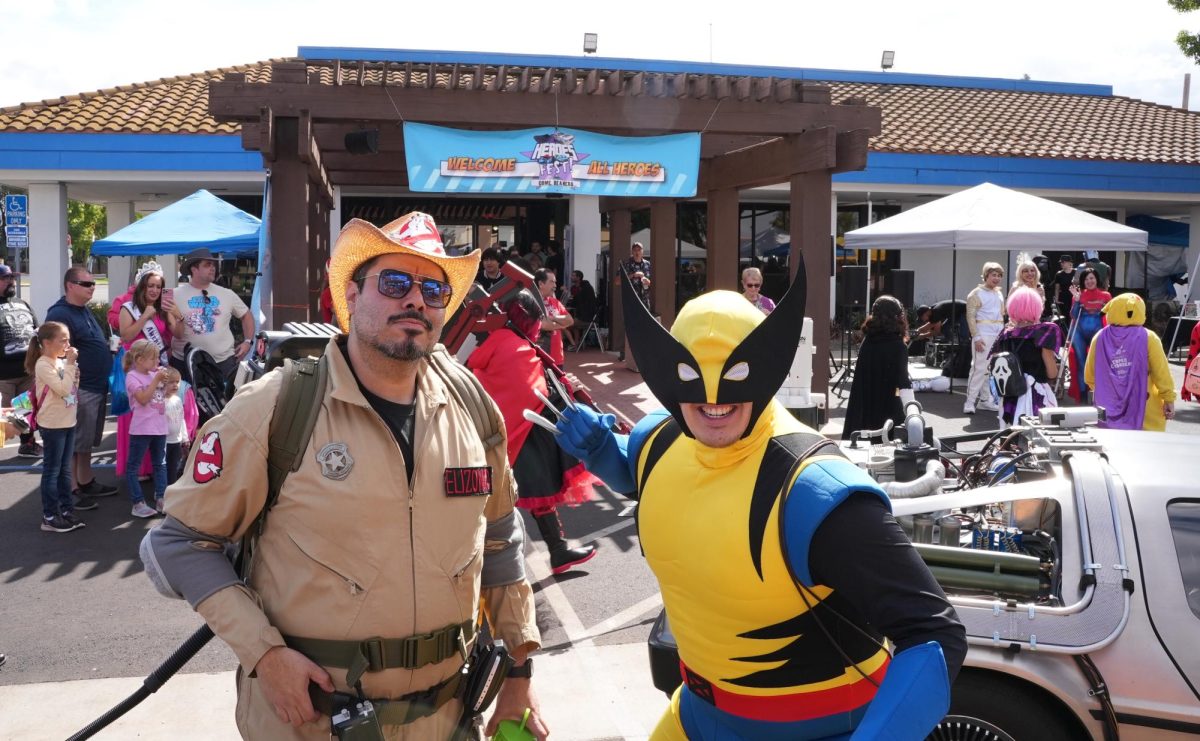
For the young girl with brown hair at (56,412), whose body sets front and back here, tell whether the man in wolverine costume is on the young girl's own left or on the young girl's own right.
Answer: on the young girl's own right

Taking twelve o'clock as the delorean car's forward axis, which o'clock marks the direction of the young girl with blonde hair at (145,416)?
The young girl with blonde hair is roughly at 7 o'clock from the delorean car.

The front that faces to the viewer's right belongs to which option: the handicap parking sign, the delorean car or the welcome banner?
the delorean car

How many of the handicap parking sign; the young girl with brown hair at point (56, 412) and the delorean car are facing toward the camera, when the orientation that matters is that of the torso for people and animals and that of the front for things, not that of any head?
1

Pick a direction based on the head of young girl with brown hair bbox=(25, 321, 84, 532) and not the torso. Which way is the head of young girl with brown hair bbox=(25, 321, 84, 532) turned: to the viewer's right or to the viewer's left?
to the viewer's right

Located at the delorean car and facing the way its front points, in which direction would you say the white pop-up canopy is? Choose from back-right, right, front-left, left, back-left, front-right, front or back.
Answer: left

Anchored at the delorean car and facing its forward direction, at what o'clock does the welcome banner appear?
The welcome banner is roughly at 8 o'clock from the delorean car.

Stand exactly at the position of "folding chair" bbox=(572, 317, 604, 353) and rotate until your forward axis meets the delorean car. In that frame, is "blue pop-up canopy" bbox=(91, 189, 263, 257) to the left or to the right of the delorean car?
right

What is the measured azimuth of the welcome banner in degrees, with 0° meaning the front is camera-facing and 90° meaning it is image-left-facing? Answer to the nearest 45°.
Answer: approximately 0°

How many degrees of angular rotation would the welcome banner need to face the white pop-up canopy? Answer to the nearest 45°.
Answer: approximately 135° to its left

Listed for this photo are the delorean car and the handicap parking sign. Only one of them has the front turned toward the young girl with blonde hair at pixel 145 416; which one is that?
the handicap parking sign

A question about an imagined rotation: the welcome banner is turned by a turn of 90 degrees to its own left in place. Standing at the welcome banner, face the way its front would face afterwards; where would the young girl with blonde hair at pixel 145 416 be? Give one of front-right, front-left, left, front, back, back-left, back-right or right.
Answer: back-right

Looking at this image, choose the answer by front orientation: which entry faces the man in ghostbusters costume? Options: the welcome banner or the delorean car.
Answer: the welcome banner
